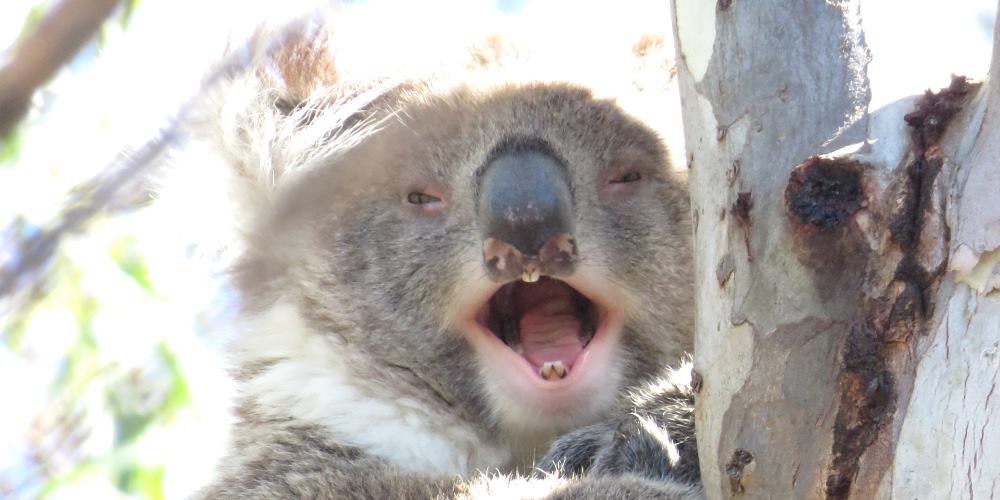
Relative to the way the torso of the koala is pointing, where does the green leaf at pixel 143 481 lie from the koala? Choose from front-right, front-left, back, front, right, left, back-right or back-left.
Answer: back-right

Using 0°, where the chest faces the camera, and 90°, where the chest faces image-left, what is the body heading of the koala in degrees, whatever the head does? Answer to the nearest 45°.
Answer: approximately 0°

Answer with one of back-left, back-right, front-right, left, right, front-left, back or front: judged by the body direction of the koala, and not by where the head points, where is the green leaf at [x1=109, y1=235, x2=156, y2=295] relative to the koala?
back-right
